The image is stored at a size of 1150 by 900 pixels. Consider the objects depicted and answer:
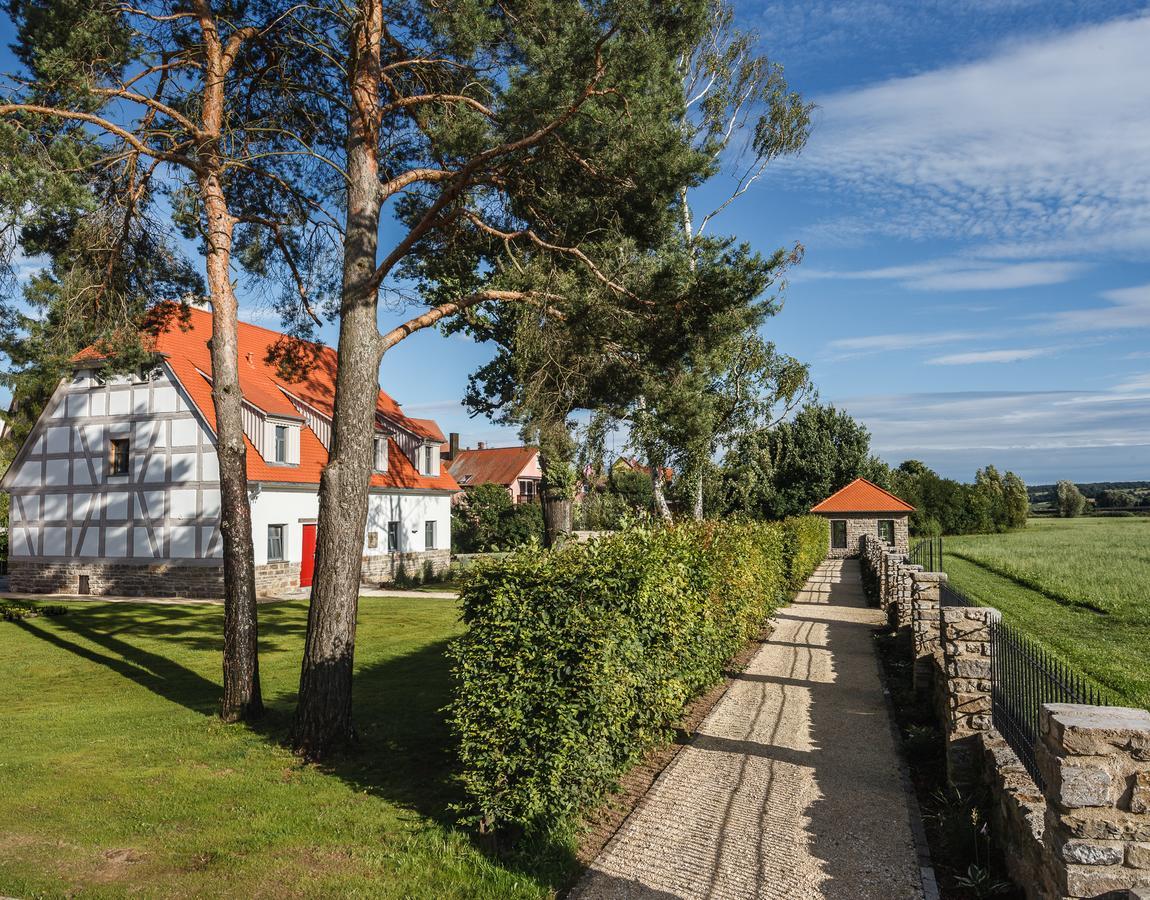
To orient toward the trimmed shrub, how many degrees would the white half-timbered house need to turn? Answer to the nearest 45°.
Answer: approximately 45° to its left

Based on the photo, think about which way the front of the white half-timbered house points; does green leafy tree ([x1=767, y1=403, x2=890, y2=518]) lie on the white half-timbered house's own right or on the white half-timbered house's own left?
on the white half-timbered house's own left

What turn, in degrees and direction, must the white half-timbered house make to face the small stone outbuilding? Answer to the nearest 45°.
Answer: approximately 45° to its left

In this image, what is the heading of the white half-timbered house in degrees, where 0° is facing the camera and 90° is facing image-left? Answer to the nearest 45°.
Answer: approximately 315°
